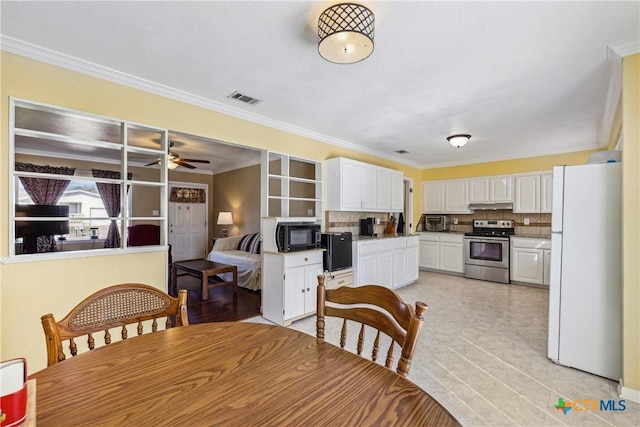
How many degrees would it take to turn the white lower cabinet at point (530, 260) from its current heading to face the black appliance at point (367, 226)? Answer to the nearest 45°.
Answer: approximately 45° to its right

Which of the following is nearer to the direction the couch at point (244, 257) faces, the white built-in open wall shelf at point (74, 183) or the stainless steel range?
the white built-in open wall shelf

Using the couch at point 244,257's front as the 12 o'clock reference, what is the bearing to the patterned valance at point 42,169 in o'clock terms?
The patterned valance is roughly at 2 o'clock from the couch.

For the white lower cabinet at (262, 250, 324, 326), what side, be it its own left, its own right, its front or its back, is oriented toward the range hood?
left

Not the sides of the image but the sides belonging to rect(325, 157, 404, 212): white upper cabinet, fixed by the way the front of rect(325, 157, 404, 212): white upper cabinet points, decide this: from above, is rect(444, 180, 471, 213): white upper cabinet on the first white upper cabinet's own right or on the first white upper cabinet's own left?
on the first white upper cabinet's own left
